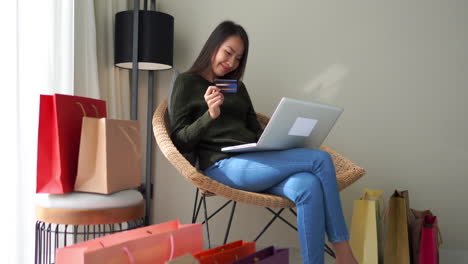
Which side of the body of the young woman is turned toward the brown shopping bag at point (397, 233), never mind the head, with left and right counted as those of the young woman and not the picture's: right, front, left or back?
front

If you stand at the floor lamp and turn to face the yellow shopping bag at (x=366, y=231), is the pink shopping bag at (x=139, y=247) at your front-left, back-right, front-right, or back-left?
front-right

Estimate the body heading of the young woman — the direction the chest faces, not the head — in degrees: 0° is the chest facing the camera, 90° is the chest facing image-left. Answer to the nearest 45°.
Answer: approximately 315°

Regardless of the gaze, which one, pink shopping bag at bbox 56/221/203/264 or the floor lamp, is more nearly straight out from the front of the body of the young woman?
the pink shopping bag

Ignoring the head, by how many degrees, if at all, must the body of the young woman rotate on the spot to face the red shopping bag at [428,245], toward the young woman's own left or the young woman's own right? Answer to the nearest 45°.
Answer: approximately 45° to the young woman's own left

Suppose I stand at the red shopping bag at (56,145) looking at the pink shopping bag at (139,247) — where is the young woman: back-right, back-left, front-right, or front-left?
front-left

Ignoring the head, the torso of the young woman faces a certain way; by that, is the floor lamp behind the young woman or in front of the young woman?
behind

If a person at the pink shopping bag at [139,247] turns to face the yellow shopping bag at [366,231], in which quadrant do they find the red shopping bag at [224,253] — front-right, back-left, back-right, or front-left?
front-right

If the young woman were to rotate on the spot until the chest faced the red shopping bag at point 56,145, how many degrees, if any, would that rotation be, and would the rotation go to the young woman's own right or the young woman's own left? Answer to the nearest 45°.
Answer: approximately 90° to the young woman's own right
